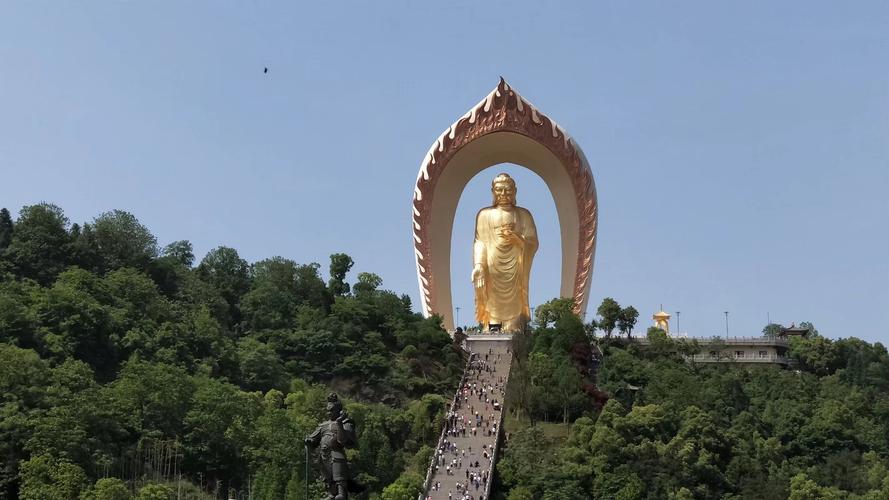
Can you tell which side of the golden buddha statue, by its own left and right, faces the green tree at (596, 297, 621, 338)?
left

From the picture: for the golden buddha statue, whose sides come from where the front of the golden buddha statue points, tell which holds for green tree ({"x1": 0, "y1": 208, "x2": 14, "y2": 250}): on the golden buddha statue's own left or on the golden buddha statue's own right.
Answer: on the golden buddha statue's own right

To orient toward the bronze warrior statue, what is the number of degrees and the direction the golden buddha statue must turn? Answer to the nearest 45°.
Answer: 0° — it already faces it

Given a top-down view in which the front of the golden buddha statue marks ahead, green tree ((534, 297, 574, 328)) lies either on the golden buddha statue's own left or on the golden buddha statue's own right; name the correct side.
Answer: on the golden buddha statue's own left

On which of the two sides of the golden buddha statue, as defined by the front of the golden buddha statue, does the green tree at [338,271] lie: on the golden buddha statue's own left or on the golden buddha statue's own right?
on the golden buddha statue's own right

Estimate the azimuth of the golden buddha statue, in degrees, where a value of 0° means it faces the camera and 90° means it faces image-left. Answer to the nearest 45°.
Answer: approximately 0°

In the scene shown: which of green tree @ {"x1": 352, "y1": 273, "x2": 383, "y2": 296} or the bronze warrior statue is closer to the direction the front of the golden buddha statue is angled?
the bronze warrior statue

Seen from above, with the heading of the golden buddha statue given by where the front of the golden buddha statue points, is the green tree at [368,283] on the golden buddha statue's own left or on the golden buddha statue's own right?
on the golden buddha statue's own right

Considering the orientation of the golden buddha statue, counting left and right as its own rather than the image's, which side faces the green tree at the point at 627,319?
left
